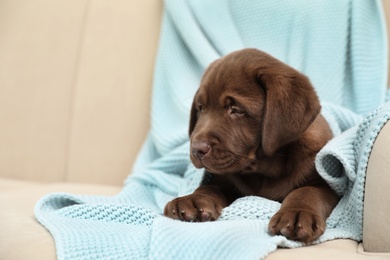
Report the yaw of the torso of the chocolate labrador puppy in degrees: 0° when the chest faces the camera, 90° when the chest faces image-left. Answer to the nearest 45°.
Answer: approximately 45°

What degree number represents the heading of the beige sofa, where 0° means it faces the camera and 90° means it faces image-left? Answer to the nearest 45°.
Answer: approximately 0°
